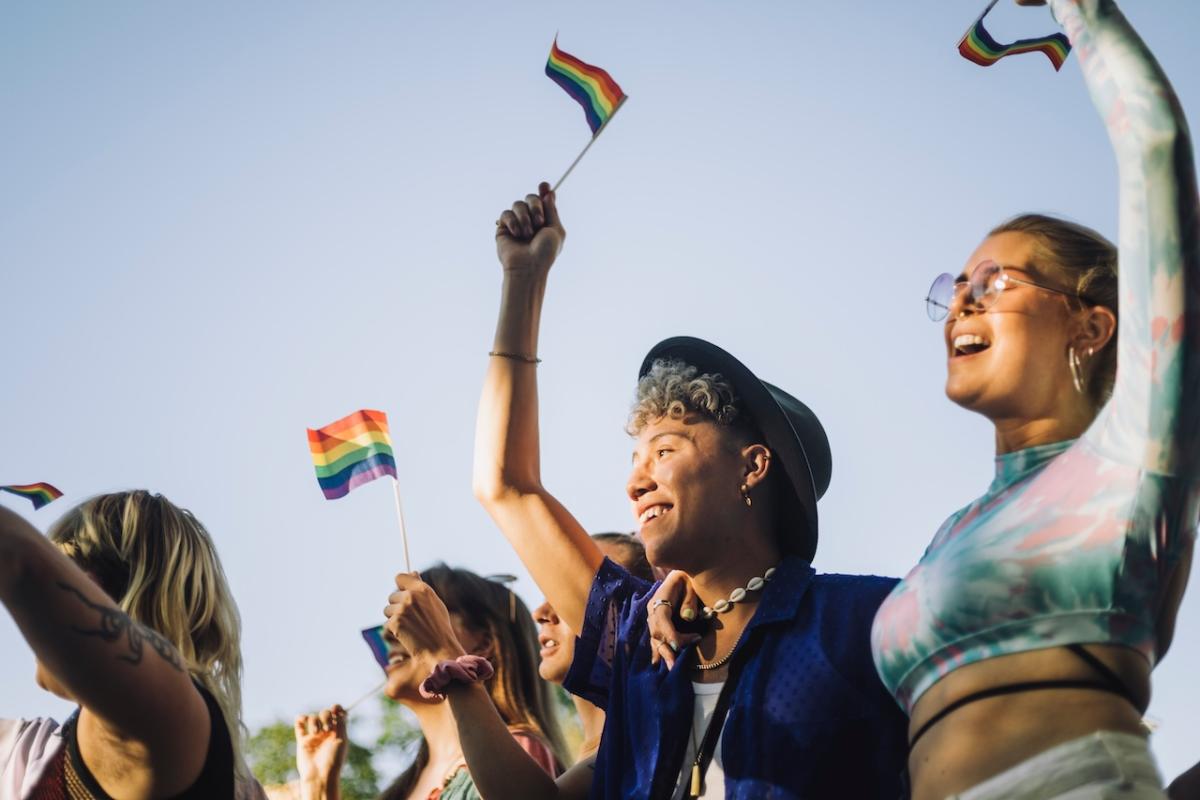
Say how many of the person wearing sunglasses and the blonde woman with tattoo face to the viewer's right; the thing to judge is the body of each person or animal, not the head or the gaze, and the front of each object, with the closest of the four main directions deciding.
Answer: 0

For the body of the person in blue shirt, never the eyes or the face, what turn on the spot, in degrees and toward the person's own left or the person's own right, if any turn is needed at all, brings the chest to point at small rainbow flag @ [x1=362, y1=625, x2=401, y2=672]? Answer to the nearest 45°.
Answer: approximately 90° to the person's own right

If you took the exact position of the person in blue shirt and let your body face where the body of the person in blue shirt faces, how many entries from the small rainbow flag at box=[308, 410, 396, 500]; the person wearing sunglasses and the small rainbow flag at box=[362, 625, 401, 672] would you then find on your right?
2

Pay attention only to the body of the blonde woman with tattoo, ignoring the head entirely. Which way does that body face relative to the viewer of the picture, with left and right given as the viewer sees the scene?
facing to the left of the viewer

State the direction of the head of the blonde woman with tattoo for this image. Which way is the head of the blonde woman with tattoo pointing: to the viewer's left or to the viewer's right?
to the viewer's left

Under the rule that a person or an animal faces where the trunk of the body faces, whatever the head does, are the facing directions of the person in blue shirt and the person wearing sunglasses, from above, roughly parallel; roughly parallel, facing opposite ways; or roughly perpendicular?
roughly parallel

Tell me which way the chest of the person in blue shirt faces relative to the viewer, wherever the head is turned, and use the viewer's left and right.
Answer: facing the viewer and to the left of the viewer

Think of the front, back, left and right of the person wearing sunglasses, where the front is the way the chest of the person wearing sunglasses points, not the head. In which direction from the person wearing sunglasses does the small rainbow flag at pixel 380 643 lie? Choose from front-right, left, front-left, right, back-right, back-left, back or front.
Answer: right

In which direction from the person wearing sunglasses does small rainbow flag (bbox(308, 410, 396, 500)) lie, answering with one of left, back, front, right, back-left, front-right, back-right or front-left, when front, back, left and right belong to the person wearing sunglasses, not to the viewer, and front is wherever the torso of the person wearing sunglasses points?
right

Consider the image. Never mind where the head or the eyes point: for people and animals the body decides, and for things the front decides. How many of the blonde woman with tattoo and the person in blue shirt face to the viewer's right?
0

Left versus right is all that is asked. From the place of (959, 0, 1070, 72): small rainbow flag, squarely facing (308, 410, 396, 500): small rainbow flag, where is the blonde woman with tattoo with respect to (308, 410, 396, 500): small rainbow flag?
left
